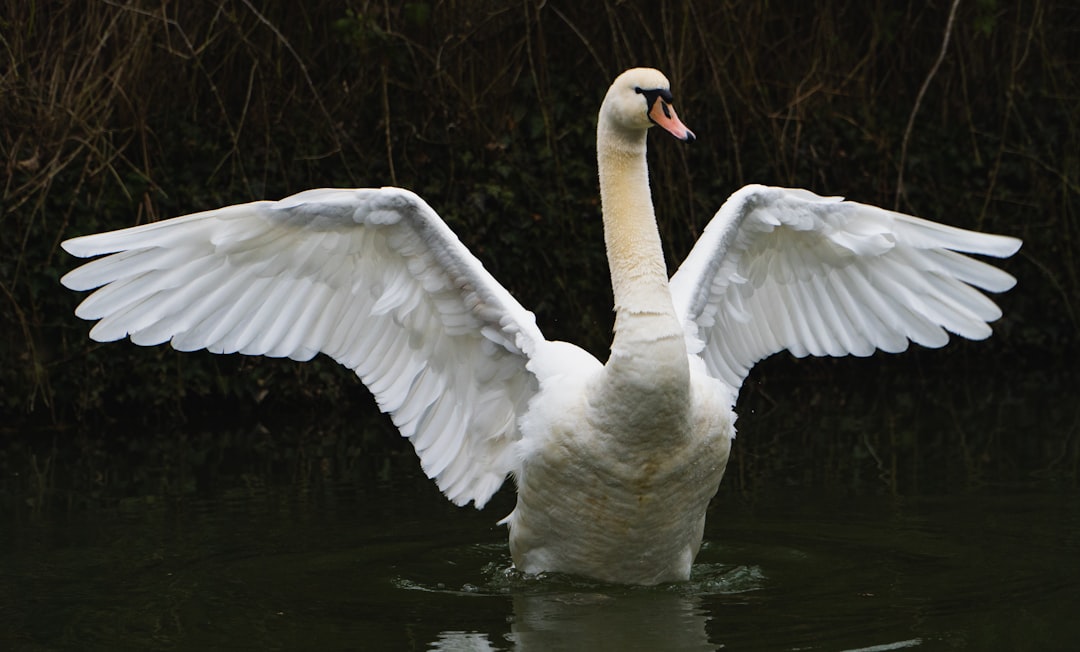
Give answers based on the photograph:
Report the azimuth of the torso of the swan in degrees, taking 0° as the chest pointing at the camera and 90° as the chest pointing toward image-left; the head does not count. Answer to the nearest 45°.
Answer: approximately 315°
